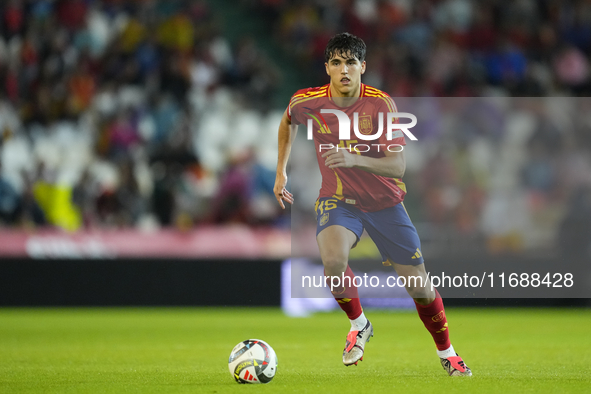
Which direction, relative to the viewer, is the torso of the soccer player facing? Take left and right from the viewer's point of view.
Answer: facing the viewer

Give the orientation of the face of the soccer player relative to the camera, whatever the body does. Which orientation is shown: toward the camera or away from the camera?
toward the camera
